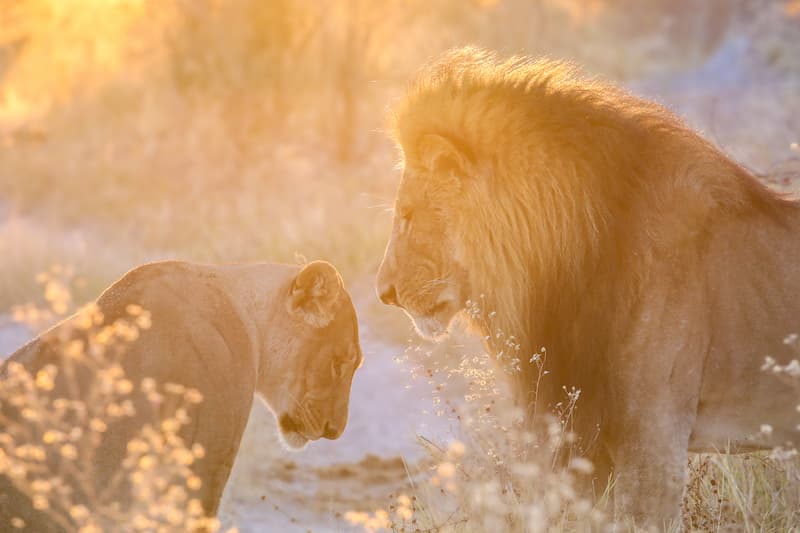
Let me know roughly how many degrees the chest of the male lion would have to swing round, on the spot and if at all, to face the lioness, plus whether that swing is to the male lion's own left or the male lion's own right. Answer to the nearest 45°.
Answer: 0° — it already faces it

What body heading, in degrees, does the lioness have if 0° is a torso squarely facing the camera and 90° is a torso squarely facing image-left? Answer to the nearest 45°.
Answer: approximately 270°

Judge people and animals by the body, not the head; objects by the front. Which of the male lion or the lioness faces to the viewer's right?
the lioness

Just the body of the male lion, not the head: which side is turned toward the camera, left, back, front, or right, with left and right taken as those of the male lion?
left

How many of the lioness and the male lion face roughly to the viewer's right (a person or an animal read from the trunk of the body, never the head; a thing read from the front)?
1

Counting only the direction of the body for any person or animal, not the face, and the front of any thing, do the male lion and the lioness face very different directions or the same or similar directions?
very different directions

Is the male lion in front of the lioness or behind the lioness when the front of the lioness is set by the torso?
in front
